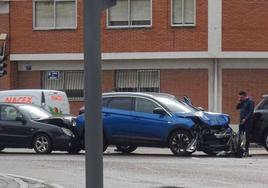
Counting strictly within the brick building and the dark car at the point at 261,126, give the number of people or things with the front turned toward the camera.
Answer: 1

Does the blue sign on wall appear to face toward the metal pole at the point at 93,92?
yes

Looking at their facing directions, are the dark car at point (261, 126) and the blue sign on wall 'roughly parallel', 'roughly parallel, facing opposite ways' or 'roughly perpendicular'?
roughly perpendicular

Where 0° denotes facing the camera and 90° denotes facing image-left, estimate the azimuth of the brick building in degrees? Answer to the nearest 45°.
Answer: approximately 0°

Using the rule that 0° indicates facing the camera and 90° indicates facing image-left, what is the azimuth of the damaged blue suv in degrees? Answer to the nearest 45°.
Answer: approximately 315°

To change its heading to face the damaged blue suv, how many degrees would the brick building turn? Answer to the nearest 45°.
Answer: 0° — it already faces it

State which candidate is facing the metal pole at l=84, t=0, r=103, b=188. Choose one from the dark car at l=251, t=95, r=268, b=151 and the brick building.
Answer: the brick building
